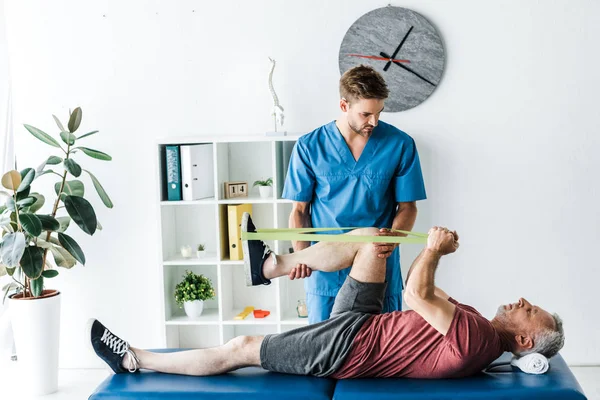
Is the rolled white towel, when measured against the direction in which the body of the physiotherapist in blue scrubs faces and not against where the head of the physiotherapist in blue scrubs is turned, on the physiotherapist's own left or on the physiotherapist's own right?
on the physiotherapist's own left

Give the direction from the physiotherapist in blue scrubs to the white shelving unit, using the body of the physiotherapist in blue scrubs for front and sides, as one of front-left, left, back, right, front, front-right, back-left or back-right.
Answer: back-right

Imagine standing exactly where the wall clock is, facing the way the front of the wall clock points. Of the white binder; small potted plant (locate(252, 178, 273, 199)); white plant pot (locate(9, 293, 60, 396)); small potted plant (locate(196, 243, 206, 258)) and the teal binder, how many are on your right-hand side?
5

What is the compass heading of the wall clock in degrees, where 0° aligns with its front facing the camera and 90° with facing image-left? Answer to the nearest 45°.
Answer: approximately 0°

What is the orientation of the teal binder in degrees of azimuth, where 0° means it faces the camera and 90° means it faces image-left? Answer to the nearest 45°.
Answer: approximately 0°

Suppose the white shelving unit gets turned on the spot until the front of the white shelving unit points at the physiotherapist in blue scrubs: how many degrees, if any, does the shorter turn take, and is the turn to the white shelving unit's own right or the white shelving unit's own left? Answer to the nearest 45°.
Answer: approximately 45° to the white shelving unit's own left

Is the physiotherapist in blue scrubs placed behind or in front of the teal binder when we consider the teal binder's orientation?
in front
